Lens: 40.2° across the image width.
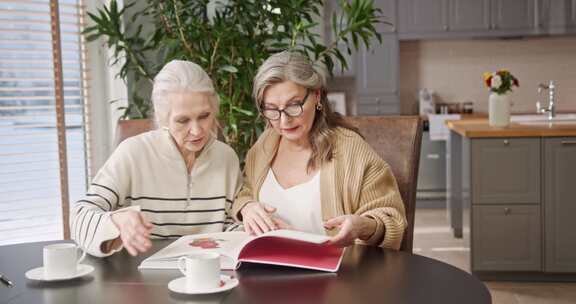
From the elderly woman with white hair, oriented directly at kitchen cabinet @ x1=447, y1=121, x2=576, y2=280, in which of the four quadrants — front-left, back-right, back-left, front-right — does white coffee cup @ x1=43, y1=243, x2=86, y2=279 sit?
back-right

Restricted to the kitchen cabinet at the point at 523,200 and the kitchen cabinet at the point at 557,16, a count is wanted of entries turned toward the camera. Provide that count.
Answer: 2

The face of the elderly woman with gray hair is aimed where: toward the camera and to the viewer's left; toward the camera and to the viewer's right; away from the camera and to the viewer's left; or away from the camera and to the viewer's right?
toward the camera and to the viewer's left

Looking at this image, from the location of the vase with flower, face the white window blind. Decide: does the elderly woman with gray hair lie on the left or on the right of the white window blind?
left

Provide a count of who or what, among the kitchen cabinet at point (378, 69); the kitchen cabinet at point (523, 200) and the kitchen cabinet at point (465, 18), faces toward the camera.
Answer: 3

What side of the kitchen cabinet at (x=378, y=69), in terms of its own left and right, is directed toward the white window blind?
front

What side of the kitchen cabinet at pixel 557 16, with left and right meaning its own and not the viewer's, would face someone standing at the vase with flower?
front

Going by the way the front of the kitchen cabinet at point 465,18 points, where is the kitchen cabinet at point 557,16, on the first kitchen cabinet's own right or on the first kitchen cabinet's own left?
on the first kitchen cabinet's own left

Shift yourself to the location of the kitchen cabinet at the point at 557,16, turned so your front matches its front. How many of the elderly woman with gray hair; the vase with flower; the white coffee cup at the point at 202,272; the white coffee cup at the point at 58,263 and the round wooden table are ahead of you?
5
